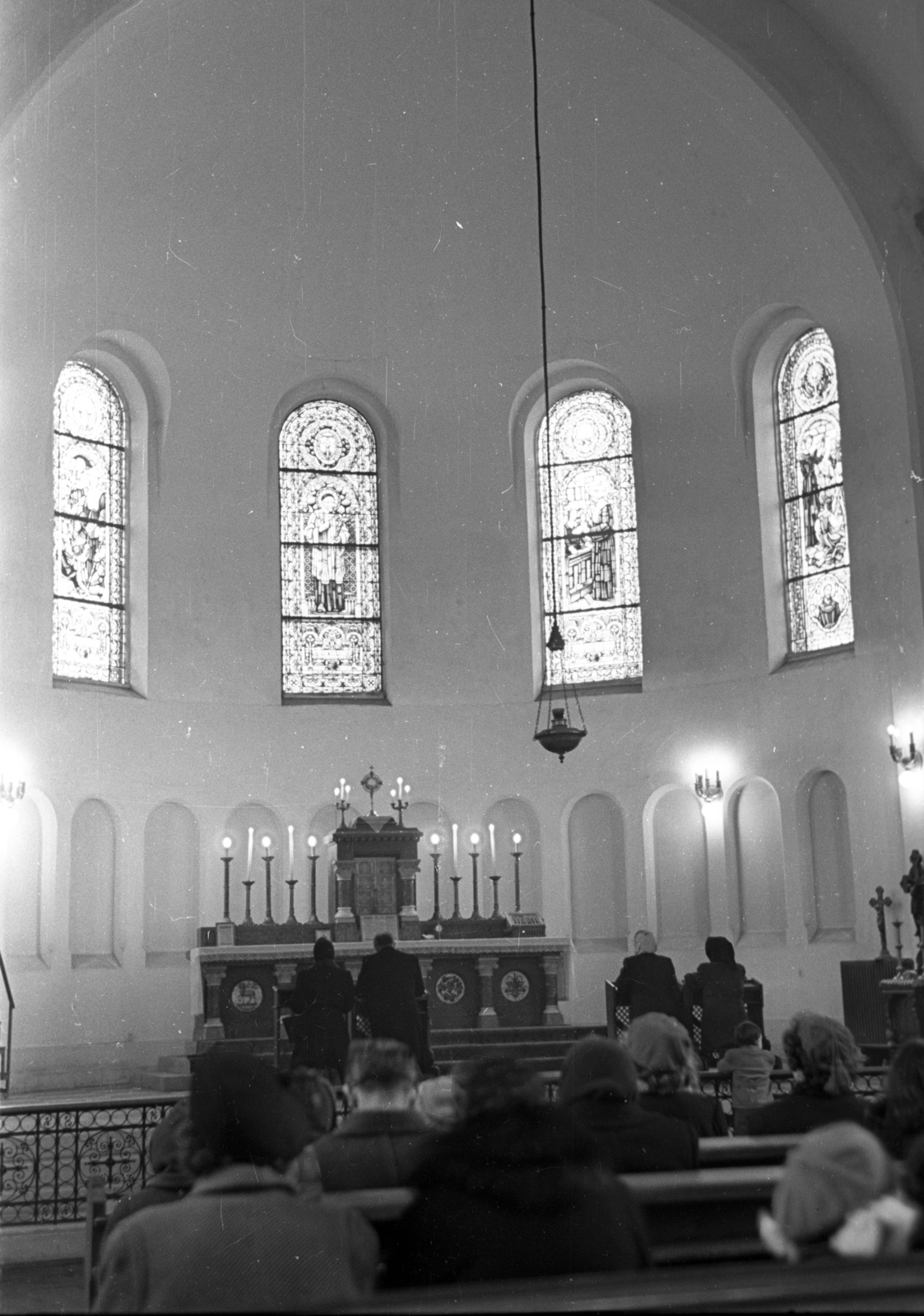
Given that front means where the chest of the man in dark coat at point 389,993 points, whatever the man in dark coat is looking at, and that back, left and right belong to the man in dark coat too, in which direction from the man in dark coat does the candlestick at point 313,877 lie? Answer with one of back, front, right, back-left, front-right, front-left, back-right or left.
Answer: front

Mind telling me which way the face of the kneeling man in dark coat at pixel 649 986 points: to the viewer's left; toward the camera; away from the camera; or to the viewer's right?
away from the camera

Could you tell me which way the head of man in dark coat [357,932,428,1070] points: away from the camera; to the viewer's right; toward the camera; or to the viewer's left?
away from the camera

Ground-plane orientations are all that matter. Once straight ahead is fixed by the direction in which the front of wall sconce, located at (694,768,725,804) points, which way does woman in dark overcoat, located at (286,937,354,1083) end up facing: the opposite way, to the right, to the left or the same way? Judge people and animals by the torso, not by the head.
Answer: the opposite way

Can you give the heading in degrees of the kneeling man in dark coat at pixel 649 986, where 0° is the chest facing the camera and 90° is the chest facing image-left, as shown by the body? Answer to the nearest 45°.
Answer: approximately 180°

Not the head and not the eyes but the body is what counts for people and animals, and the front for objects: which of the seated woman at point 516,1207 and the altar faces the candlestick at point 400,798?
the seated woman

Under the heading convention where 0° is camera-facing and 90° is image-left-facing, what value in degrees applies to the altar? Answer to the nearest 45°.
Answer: approximately 0°

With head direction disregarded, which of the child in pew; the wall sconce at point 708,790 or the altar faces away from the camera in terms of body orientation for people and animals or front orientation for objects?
the child in pew

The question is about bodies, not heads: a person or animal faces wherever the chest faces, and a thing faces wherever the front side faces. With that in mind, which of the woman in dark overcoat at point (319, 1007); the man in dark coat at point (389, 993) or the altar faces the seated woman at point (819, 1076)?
the altar

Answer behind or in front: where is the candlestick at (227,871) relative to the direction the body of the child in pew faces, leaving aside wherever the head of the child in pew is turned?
in front

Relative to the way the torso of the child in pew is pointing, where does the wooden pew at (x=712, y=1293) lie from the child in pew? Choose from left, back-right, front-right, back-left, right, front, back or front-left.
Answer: back

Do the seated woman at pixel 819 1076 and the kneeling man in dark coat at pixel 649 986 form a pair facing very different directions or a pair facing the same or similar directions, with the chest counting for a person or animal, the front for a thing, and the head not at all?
same or similar directions

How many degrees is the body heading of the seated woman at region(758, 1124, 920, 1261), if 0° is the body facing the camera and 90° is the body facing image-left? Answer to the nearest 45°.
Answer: approximately 180°

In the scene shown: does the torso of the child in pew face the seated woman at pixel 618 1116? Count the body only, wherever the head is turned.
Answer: no

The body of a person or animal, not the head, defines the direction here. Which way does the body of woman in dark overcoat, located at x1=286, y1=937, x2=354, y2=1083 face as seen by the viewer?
away from the camera

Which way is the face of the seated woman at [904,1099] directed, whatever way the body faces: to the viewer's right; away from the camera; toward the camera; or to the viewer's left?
away from the camera

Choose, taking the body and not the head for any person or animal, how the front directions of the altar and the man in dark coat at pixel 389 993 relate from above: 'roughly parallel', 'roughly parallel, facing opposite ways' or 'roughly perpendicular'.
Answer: roughly parallel, facing opposite ways

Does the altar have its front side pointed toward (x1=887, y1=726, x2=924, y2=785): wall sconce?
no

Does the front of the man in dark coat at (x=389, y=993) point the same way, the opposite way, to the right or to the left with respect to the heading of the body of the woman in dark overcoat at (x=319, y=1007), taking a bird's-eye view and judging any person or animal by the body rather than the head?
the same way

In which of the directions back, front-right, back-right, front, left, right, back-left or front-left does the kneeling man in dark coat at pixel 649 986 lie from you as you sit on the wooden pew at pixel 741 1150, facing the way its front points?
front
